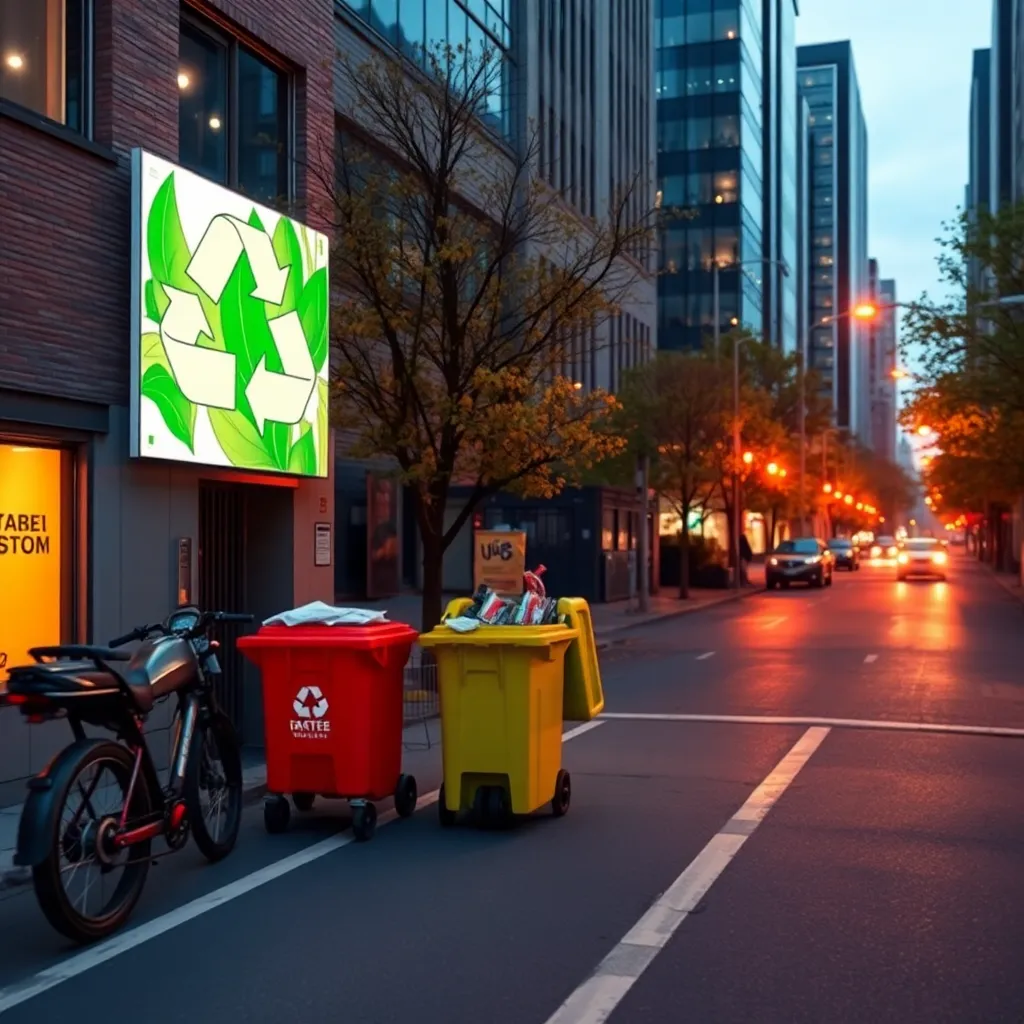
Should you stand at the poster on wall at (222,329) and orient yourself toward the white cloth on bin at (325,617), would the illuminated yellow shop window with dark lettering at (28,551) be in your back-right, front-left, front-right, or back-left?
front-right

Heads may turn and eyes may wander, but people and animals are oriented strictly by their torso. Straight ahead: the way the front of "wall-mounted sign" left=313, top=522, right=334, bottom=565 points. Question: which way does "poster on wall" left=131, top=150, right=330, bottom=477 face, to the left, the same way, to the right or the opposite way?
the same way

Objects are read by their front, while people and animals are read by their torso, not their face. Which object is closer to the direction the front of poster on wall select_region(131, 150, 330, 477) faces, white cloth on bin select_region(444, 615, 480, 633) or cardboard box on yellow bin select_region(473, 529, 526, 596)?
the white cloth on bin

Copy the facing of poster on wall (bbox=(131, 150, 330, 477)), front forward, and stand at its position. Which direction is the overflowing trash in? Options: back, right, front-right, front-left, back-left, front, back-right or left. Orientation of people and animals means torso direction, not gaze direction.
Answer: front

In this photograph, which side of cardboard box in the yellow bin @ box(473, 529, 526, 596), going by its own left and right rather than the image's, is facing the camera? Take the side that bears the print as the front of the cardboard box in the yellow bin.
front

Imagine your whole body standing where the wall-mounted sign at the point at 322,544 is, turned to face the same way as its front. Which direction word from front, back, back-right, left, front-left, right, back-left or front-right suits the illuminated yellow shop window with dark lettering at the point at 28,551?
right

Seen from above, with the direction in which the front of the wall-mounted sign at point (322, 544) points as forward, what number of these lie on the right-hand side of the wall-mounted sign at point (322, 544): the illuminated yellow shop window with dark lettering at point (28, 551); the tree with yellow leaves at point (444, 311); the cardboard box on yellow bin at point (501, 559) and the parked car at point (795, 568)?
1

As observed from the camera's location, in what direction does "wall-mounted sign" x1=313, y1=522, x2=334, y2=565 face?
facing the viewer and to the right of the viewer
